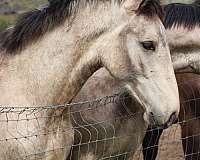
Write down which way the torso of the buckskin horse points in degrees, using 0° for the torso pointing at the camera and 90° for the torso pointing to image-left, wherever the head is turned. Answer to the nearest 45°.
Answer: approximately 270°
